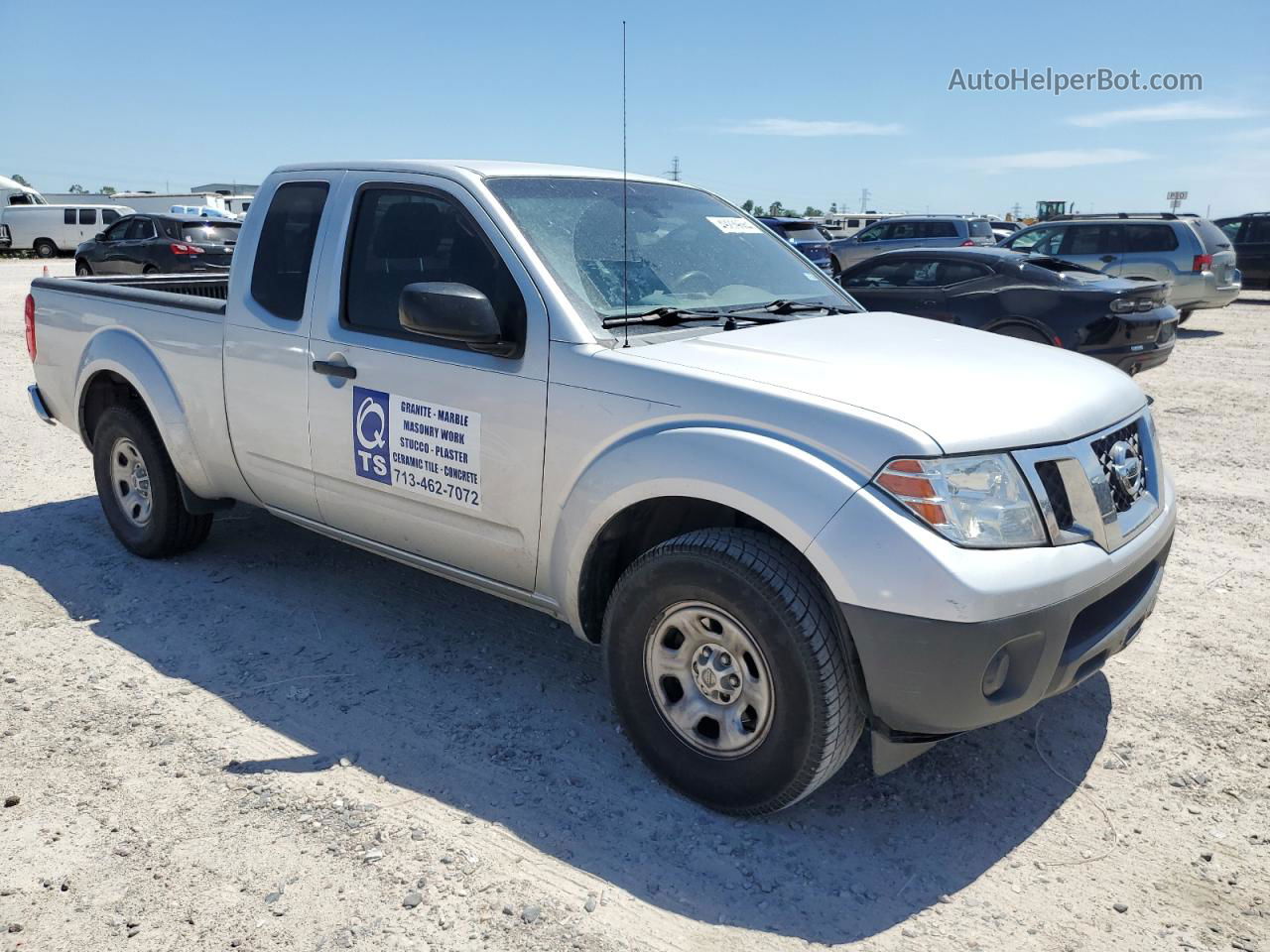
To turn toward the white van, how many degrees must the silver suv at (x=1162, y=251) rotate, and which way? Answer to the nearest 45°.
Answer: approximately 45° to its left

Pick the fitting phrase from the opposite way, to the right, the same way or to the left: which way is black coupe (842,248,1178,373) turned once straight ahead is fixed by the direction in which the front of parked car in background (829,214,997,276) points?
the same way

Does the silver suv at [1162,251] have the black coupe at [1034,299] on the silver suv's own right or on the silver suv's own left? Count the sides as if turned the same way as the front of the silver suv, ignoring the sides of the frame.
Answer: on the silver suv's own left

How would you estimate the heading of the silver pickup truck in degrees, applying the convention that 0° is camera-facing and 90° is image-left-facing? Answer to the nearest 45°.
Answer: approximately 315°

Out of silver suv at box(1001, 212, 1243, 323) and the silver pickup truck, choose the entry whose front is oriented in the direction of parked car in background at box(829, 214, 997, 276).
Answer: the silver suv

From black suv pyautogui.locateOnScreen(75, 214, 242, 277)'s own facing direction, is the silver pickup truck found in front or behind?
behind

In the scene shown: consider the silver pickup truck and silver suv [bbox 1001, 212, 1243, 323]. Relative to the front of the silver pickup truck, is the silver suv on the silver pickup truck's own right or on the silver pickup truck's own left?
on the silver pickup truck's own left

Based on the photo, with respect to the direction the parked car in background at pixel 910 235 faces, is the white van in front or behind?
in front

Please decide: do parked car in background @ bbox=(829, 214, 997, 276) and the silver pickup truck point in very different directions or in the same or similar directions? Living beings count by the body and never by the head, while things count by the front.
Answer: very different directions

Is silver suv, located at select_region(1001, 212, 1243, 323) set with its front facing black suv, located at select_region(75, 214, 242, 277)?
no

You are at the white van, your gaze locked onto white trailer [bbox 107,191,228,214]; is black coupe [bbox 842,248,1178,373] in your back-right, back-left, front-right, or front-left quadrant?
back-right

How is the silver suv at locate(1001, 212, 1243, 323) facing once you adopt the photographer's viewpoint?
facing away from the viewer and to the left of the viewer

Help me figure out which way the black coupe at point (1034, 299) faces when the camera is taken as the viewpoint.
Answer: facing away from the viewer and to the left of the viewer
